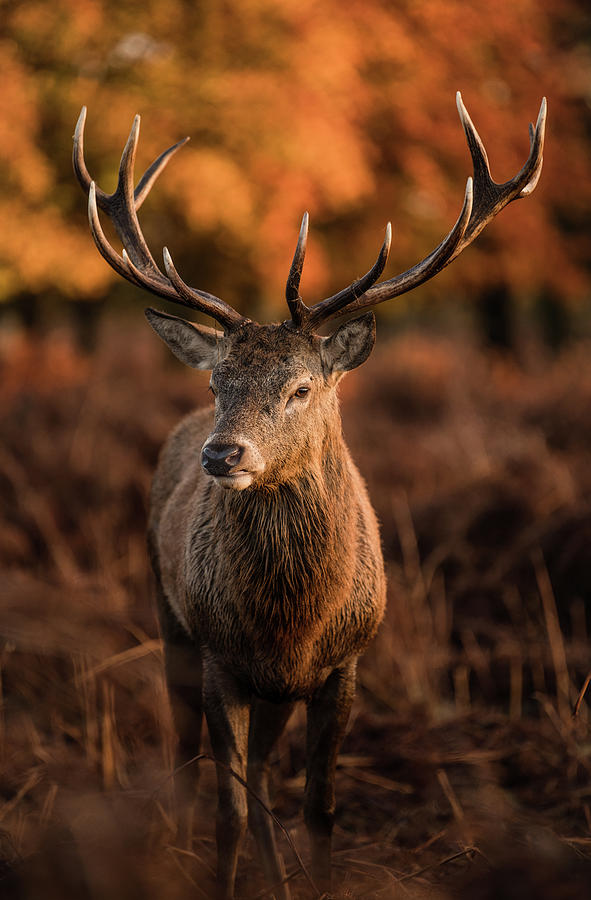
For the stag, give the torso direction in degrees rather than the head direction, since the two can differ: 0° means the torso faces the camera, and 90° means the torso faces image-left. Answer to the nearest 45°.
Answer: approximately 0°
